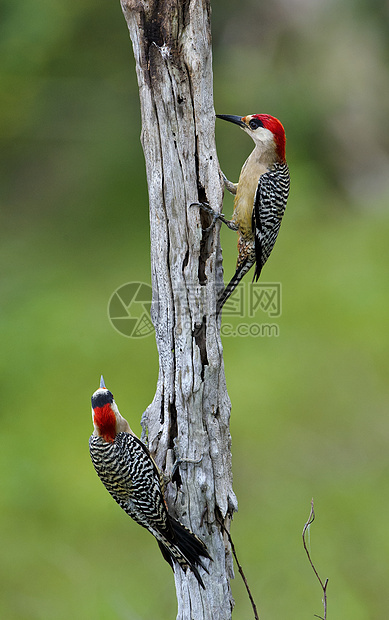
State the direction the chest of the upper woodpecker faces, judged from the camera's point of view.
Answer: to the viewer's left
